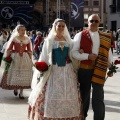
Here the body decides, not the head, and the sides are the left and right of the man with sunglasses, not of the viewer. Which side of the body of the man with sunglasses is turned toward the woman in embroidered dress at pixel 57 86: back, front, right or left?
right

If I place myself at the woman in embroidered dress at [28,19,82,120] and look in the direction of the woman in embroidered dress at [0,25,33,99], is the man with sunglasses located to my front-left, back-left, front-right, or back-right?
back-right

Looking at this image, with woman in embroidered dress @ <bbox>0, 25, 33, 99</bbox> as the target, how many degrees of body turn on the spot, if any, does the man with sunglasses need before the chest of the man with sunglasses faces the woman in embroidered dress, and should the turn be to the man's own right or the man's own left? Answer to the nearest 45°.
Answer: approximately 135° to the man's own right

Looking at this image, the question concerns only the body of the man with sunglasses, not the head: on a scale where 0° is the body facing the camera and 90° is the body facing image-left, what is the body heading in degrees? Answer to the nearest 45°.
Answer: approximately 0°

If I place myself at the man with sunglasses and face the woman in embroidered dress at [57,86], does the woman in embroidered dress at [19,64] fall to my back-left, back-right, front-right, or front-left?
front-right
